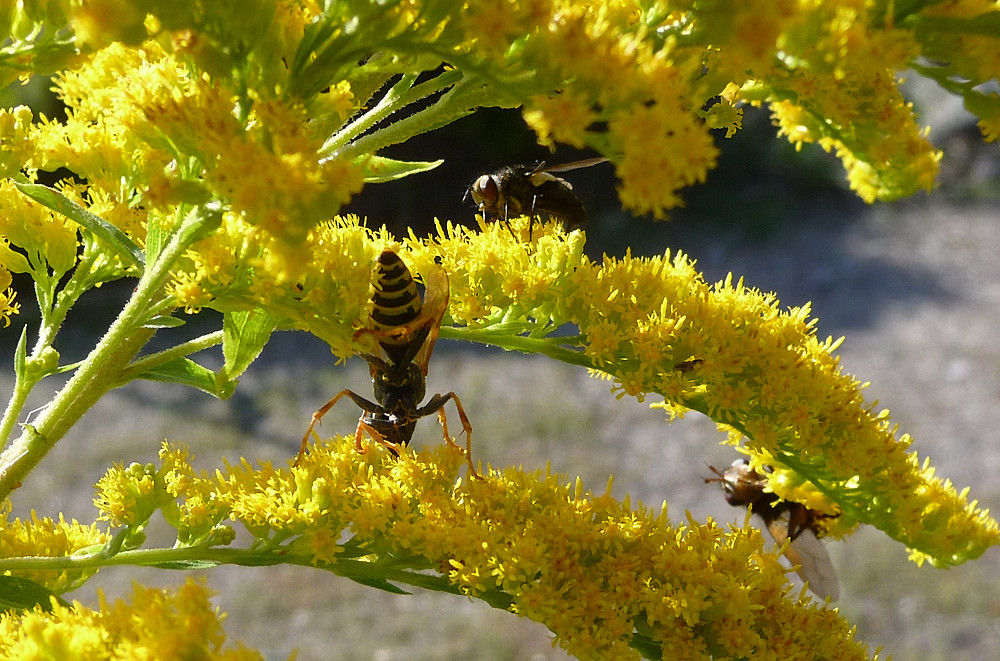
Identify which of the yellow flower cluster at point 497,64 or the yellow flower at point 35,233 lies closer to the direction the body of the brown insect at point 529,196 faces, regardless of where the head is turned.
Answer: the yellow flower

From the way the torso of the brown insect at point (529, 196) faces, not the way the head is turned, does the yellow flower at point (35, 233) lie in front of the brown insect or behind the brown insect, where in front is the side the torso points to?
in front

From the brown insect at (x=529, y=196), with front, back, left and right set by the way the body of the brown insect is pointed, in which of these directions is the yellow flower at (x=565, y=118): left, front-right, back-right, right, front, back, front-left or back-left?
left

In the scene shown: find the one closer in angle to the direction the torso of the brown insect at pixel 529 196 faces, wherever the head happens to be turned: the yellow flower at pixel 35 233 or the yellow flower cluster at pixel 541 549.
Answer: the yellow flower

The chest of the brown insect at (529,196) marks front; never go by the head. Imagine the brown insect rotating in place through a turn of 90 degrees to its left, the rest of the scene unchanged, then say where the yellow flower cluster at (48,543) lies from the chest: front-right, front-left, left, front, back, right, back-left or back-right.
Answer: front-right

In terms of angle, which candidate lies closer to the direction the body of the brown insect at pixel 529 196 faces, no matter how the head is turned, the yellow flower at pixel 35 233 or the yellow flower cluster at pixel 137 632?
the yellow flower

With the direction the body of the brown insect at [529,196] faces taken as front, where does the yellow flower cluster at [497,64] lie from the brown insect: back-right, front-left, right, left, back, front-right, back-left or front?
left

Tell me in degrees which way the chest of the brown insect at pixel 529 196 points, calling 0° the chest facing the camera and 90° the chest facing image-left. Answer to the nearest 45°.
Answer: approximately 90°
